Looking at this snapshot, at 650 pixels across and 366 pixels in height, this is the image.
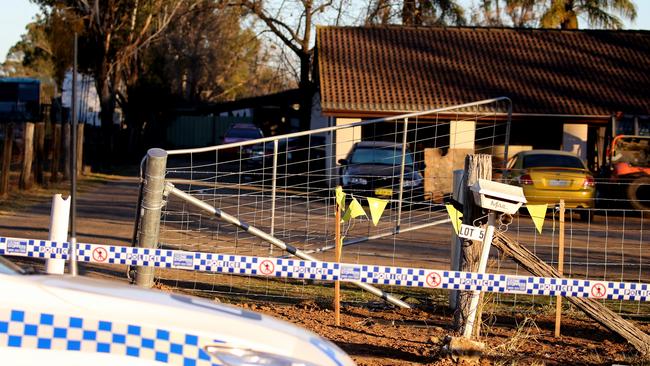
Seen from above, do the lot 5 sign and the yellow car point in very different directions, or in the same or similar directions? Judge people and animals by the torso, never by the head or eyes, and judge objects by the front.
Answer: very different directions

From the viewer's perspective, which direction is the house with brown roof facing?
toward the camera

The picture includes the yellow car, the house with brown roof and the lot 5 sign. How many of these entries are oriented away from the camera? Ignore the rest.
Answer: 1

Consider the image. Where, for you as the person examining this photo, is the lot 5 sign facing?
facing the viewer

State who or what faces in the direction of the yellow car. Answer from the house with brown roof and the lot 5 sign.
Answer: the house with brown roof

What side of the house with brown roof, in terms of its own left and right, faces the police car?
front

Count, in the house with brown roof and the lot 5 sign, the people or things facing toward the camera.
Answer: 2

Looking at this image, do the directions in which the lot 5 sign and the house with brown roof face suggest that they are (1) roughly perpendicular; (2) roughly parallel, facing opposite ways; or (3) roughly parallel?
roughly parallel

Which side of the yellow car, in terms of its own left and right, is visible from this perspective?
back

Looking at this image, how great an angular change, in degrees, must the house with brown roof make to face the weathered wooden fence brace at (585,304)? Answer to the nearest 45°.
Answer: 0° — it already faces it

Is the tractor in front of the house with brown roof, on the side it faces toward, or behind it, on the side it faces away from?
in front
